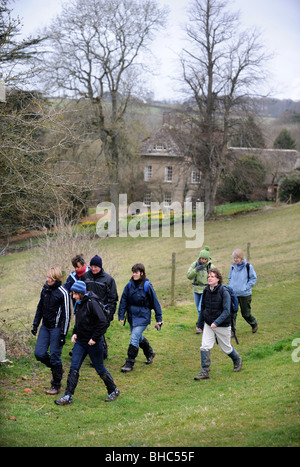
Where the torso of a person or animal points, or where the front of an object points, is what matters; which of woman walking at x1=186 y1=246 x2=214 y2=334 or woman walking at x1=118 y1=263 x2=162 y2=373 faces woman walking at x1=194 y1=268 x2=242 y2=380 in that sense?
woman walking at x1=186 y1=246 x2=214 y2=334

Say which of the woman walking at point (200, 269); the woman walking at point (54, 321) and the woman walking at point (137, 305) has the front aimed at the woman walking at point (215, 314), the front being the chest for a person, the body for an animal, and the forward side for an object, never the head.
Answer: the woman walking at point (200, 269)

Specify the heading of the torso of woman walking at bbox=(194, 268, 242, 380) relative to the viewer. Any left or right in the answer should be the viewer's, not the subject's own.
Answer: facing the viewer and to the left of the viewer

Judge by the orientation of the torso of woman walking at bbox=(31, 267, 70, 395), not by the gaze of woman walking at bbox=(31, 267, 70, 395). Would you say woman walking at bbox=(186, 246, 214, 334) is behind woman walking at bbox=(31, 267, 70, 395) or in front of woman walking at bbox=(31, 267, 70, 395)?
behind

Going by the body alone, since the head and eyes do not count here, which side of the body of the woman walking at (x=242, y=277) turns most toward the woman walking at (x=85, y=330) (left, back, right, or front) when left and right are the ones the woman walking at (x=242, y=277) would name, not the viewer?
front

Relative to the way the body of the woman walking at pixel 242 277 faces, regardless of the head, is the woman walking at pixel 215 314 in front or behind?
in front

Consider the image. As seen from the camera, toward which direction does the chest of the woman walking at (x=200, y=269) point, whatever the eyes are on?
toward the camera

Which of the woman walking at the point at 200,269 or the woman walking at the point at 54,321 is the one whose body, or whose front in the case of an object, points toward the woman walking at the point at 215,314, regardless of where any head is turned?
the woman walking at the point at 200,269

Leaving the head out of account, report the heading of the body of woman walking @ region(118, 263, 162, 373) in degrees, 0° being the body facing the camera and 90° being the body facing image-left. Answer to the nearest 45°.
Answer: approximately 45°

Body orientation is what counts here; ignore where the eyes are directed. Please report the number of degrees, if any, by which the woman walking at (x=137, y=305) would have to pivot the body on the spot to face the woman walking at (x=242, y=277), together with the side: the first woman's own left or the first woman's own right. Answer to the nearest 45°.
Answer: approximately 180°

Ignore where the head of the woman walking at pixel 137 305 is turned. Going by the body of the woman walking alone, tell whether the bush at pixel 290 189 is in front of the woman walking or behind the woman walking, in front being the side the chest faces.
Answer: behind

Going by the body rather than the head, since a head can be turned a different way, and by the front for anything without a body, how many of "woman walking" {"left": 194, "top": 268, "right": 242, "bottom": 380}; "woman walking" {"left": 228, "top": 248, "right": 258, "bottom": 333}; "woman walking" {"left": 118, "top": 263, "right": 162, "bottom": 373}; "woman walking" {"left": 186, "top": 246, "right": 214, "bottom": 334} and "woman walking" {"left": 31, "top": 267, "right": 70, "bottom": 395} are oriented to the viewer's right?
0

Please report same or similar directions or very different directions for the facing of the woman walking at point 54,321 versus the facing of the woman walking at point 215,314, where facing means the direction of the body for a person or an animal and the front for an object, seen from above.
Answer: same or similar directions

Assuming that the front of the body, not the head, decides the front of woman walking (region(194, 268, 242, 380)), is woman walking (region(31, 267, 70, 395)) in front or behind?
in front
